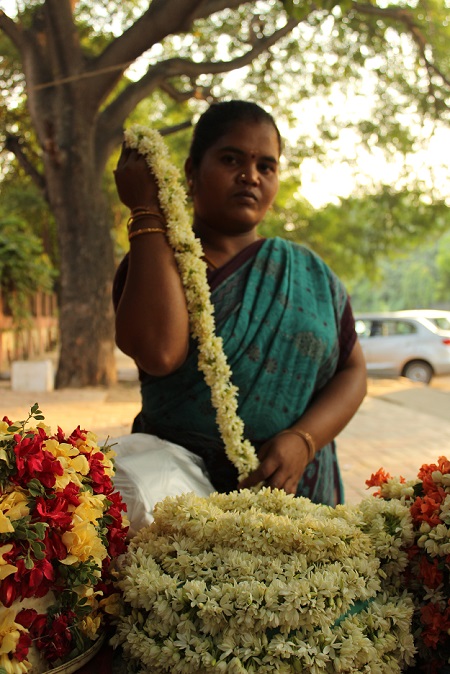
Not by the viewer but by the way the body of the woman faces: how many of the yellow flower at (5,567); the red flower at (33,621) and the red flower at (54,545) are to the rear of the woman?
0

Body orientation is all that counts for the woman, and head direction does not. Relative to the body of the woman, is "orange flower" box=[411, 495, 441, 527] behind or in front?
in front

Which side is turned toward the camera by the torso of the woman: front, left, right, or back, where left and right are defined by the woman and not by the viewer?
front

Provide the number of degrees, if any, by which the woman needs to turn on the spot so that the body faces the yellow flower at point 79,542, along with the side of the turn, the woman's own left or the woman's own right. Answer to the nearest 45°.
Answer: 0° — they already face it

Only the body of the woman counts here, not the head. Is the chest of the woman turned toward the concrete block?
no

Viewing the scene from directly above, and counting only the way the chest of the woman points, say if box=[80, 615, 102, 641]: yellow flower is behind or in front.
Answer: in front

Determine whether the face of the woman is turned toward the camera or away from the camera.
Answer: toward the camera

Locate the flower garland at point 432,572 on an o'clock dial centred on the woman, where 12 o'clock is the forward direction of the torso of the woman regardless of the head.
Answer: The flower garland is roughly at 11 o'clock from the woman.
